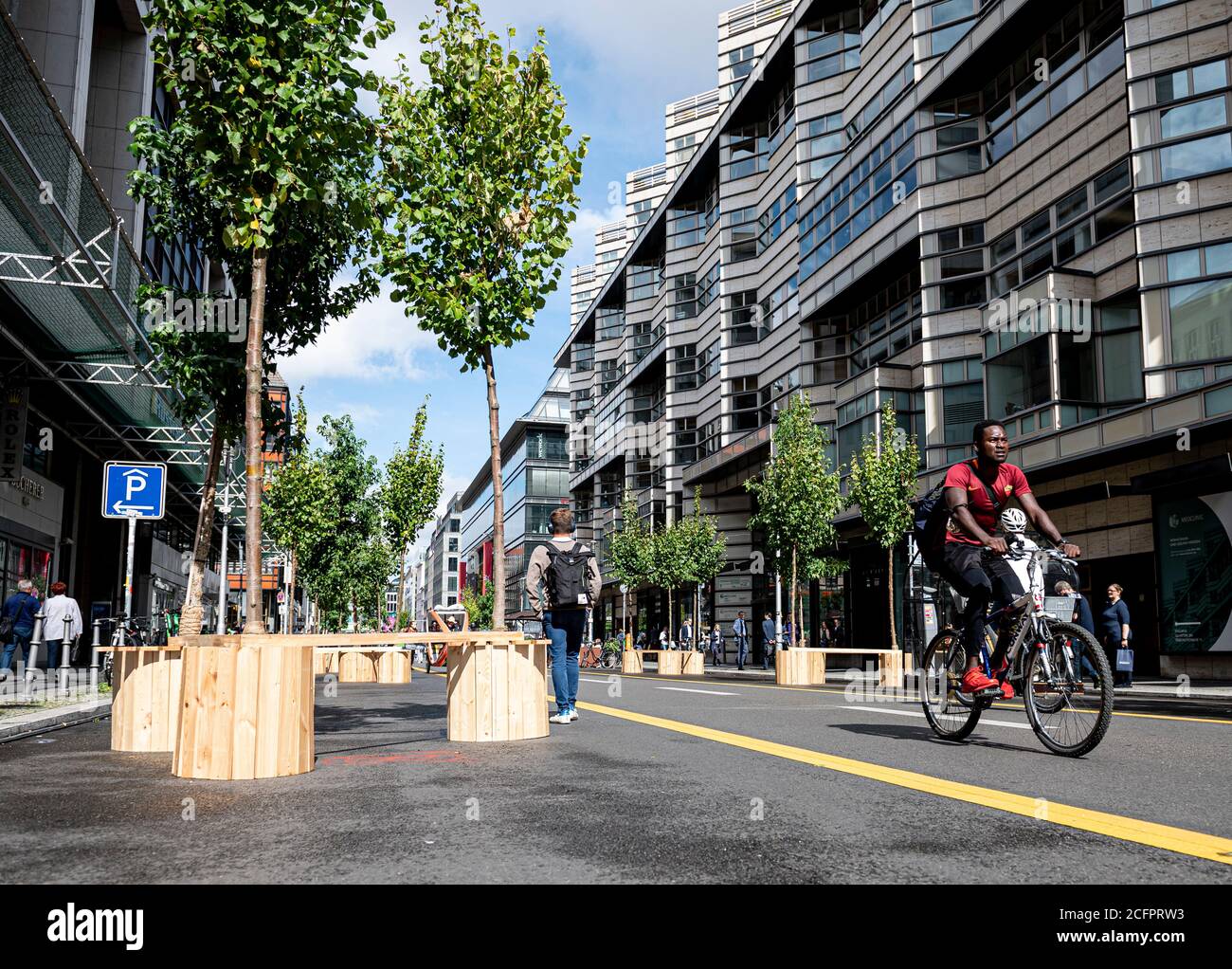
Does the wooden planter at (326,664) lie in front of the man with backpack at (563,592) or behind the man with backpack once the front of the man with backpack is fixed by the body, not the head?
in front

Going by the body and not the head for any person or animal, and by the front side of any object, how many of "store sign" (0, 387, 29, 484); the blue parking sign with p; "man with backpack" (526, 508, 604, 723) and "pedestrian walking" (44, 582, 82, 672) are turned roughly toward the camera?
2

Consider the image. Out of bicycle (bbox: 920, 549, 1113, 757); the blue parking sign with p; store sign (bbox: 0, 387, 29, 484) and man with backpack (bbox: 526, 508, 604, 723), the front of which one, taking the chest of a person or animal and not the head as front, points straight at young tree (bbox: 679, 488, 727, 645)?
the man with backpack

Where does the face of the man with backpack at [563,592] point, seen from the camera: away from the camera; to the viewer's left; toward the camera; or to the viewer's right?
away from the camera

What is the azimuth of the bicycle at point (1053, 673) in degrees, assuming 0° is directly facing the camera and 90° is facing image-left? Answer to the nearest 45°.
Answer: approximately 315°

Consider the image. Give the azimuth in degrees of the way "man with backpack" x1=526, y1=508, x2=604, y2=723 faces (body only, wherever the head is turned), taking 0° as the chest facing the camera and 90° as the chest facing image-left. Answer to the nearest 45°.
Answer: approximately 180°

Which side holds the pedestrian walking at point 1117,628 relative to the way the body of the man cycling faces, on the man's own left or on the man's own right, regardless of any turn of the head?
on the man's own left

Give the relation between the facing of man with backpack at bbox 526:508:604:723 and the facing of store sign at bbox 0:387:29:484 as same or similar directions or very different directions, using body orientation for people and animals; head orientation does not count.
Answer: very different directions

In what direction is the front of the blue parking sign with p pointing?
toward the camera

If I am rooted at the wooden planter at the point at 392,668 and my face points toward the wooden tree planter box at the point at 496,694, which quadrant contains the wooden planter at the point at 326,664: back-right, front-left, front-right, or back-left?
back-right

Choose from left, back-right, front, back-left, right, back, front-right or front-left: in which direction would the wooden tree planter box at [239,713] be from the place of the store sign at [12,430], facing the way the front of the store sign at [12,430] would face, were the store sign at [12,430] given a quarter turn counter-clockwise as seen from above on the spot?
right
